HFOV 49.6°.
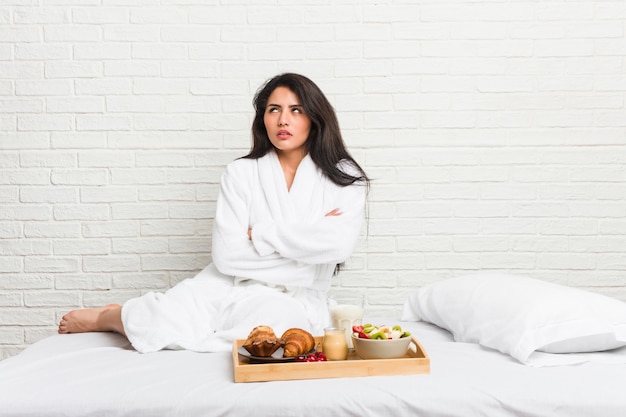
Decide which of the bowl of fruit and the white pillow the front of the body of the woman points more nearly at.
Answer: the bowl of fruit

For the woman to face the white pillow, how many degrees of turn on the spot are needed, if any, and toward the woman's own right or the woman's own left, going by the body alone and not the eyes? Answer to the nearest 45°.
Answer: approximately 45° to the woman's own left

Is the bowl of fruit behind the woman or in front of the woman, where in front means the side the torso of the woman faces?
in front

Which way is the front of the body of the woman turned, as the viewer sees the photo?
toward the camera

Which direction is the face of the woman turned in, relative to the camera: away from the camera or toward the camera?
toward the camera

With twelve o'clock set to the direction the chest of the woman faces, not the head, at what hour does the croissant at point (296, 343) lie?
The croissant is roughly at 12 o'clock from the woman.

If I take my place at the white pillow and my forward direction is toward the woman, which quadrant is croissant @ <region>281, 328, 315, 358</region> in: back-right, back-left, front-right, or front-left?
front-left

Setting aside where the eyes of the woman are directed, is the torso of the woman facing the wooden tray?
yes
